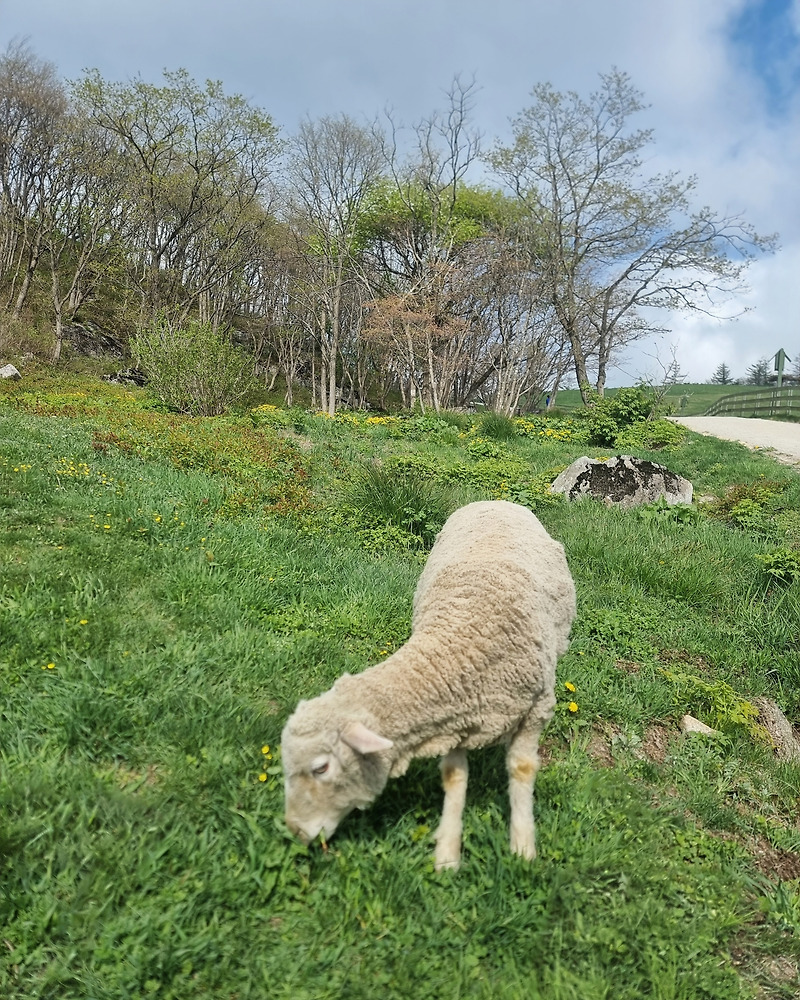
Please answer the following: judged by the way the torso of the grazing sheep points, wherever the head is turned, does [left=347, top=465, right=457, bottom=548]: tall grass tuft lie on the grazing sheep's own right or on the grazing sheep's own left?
on the grazing sheep's own right

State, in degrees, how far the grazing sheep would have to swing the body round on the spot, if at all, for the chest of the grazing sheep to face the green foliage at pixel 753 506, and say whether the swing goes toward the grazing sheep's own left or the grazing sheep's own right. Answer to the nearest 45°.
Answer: approximately 180°

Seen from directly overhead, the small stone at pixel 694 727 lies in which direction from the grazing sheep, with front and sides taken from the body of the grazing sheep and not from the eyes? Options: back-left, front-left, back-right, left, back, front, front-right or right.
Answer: back

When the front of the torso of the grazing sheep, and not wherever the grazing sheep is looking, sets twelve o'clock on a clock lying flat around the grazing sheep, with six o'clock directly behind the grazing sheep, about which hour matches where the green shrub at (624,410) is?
The green shrub is roughly at 5 o'clock from the grazing sheep.

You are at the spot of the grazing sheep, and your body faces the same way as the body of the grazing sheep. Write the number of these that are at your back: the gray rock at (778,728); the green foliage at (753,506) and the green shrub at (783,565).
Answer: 3

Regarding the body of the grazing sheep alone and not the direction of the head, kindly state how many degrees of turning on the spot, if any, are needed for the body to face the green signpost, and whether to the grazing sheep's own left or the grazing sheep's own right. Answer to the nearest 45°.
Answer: approximately 180°

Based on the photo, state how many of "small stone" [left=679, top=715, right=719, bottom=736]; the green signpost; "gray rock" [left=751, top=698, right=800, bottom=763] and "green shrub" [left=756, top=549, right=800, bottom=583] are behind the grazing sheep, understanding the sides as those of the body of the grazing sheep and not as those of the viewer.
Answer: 4

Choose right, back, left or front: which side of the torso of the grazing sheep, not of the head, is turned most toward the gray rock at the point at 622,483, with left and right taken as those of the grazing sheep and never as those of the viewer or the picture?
back

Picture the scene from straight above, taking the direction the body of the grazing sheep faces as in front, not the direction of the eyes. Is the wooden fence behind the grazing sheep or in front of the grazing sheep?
behind

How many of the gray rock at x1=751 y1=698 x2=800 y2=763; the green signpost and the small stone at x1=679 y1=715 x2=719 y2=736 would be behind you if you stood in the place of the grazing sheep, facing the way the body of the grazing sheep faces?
3

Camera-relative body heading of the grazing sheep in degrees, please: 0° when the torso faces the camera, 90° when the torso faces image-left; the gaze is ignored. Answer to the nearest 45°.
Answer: approximately 45°

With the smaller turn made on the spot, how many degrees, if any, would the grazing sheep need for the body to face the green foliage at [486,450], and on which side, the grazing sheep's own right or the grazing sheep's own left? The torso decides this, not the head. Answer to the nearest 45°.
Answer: approximately 135° to the grazing sheep's own right

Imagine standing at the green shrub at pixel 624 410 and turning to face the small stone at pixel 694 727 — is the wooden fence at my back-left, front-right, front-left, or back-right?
back-left

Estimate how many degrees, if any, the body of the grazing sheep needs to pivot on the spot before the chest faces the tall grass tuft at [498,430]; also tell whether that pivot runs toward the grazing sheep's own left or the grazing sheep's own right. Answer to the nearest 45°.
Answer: approximately 135° to the grazing sheep's own right
